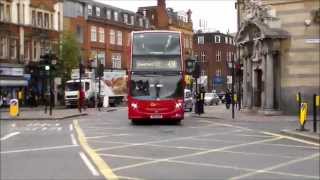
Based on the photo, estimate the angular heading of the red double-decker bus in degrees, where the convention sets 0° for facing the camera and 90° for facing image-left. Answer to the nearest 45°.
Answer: approximately 0°
